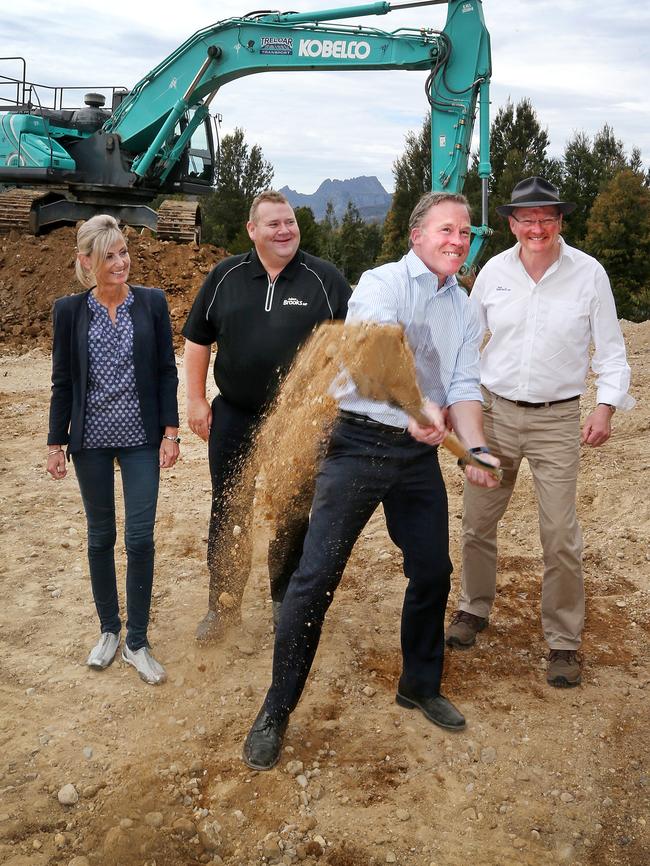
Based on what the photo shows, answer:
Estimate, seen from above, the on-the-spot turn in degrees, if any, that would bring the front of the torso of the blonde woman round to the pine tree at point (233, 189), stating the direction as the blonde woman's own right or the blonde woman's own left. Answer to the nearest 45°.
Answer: approximately 180°

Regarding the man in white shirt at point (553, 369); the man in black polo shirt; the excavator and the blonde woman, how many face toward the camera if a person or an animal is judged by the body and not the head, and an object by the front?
3

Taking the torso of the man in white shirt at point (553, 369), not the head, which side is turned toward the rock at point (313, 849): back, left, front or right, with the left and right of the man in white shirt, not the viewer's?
front

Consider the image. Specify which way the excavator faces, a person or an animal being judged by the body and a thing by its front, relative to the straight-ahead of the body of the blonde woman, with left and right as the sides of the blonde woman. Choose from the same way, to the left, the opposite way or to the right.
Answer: to the left

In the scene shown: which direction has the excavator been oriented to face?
to the viewer's right

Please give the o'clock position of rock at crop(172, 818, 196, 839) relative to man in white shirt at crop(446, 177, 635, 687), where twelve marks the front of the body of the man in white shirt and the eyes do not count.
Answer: The rock is roughly at 1 o'clock from the man in white shirt.

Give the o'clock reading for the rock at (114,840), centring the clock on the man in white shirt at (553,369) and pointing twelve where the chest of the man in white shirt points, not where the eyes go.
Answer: The rock is roughly at 1 o'clock from the man in white shirt.

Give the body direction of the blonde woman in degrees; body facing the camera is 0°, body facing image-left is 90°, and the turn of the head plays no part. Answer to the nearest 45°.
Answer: approximately 0°

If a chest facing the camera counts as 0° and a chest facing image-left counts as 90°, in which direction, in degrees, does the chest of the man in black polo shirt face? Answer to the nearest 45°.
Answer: approximately 0°

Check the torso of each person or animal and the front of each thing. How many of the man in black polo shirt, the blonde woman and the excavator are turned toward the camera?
2

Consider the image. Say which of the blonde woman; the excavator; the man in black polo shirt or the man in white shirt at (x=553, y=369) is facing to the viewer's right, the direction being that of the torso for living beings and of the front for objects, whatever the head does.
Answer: the excavator

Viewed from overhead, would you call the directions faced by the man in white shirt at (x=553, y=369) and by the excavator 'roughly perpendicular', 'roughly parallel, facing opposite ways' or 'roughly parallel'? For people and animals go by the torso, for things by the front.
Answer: roughly perpendicular
